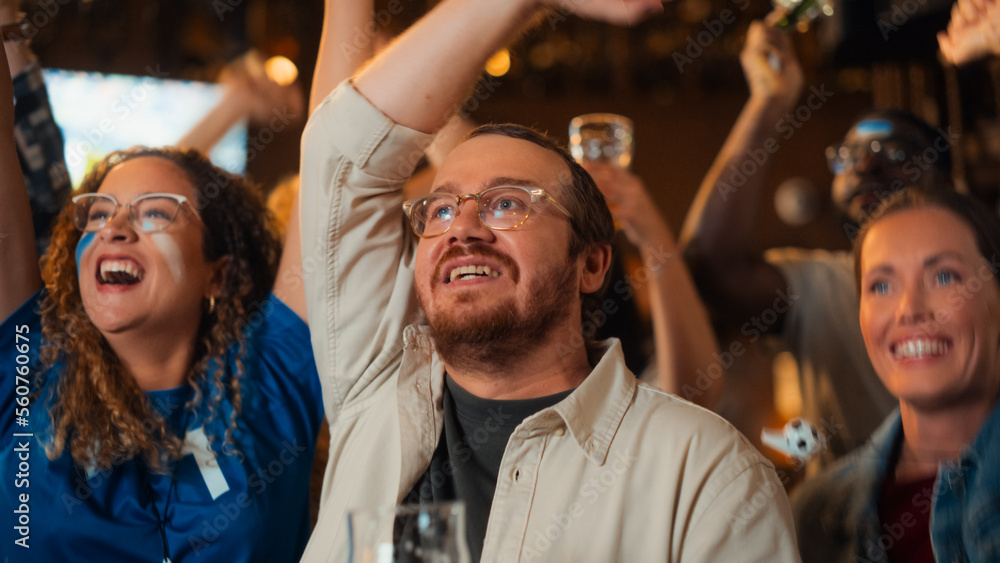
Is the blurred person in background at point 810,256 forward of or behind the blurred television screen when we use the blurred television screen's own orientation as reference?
forward

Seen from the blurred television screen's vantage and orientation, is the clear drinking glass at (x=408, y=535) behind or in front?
in front

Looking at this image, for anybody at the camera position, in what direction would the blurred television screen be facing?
facing the viewer

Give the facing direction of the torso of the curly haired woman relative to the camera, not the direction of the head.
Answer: toward the camera

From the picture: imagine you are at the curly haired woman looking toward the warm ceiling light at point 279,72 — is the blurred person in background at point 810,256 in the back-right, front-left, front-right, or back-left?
front-right

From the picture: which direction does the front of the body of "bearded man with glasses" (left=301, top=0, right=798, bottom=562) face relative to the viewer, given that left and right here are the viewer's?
facing the viewer and to the left of the viewer

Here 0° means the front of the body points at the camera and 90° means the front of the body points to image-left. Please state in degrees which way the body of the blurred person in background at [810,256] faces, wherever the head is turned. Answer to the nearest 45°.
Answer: approximately 45°

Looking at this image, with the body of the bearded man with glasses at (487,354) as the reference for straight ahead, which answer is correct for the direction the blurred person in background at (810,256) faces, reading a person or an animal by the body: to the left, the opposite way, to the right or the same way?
the same way

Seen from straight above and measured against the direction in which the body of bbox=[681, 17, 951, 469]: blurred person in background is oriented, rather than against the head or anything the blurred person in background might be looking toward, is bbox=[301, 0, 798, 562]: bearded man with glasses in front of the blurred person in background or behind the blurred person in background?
in front

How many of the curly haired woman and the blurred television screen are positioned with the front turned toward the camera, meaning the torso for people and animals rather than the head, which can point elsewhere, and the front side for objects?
2

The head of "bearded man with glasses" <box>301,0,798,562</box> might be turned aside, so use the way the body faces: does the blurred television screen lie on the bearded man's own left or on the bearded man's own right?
on the bearded man's own right

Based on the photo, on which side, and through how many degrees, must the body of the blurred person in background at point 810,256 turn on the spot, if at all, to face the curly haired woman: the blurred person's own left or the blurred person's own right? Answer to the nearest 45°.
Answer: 0° — they already face them
